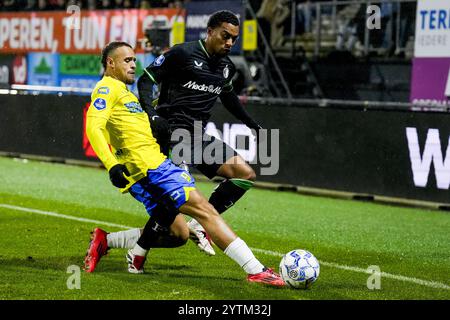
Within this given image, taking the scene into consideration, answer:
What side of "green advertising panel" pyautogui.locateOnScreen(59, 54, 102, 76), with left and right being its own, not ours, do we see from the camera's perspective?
front

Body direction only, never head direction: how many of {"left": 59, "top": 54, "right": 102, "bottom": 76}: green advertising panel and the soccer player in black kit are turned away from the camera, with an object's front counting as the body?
0

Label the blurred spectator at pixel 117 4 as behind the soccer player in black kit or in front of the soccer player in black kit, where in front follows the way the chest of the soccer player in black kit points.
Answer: behind

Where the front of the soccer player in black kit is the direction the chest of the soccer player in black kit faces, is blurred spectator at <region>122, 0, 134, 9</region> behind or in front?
behind

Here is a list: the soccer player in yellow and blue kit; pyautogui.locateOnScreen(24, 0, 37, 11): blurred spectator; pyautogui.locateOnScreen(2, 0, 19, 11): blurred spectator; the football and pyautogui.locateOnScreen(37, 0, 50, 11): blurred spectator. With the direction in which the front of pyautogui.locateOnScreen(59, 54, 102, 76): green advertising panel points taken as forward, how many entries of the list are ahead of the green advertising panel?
2

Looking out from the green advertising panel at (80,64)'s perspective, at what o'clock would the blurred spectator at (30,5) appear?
The blurred spectator is roughly at 5 o'clock from the green advertising panel.

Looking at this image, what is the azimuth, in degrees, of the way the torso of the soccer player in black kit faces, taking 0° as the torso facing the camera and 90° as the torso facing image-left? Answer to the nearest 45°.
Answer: approximately 315°

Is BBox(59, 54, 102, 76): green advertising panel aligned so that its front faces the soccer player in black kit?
yes
